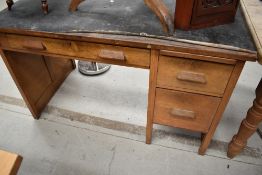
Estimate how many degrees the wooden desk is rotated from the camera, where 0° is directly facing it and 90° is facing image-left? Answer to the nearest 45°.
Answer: approximately 0°

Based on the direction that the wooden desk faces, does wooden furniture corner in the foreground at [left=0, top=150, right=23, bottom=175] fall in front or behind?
in front
